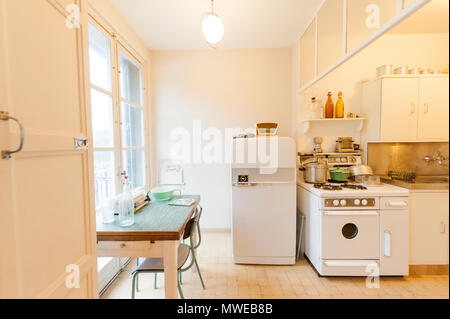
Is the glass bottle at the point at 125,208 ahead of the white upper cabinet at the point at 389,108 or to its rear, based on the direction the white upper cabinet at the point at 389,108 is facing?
ahead

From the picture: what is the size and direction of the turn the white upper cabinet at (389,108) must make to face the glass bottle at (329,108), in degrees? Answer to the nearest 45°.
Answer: approximately 90° to its right

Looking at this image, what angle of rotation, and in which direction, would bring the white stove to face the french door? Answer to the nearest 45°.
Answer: approximately 45° to its right

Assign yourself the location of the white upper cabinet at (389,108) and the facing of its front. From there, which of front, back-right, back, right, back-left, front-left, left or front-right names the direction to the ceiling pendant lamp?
front-right

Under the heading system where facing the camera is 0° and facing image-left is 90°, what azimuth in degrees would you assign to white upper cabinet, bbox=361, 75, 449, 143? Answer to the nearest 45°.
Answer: approximately 0°

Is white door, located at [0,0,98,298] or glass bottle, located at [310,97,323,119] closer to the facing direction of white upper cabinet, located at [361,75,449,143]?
the white door

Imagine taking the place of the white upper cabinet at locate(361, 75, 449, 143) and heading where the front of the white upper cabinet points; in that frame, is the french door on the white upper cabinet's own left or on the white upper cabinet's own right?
on the white upper cabinet's own right

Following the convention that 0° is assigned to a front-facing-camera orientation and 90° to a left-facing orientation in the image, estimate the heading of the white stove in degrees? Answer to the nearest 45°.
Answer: approximately 0°

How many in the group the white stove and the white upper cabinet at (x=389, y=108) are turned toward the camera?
2

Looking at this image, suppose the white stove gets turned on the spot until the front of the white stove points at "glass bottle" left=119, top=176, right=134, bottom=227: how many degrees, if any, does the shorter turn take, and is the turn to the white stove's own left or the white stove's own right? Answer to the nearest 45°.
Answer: approximately 45° to the white stove's own right
